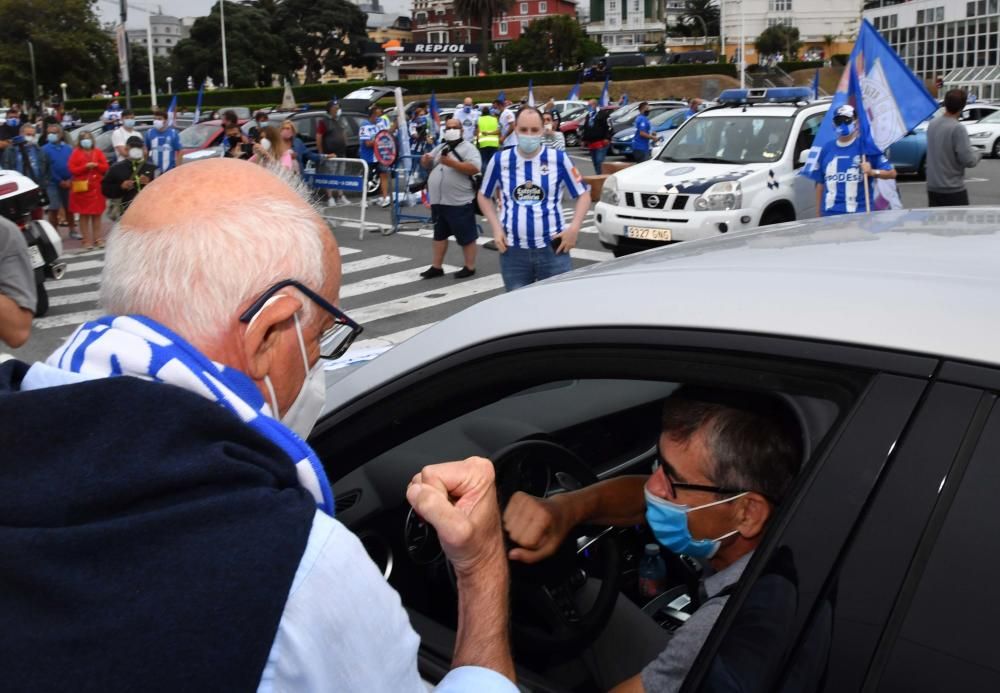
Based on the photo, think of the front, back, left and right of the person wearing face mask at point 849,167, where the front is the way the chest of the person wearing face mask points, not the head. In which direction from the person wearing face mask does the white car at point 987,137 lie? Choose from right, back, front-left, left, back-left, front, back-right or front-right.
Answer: back

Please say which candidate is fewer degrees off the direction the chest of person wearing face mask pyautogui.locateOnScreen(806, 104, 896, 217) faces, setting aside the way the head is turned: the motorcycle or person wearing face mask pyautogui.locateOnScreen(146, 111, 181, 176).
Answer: the motorcycle

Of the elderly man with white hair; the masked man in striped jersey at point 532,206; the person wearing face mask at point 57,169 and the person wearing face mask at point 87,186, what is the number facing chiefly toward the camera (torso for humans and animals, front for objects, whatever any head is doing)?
3

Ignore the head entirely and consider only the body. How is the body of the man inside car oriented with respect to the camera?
to the viewer's left

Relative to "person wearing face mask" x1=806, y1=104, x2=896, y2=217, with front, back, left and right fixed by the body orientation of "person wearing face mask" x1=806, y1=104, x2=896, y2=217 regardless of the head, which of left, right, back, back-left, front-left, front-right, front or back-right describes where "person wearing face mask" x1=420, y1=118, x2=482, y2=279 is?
right

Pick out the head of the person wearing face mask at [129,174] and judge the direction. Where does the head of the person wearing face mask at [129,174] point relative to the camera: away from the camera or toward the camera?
toward the camera

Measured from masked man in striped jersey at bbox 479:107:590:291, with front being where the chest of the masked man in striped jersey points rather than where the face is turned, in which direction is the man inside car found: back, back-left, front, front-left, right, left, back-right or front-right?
front

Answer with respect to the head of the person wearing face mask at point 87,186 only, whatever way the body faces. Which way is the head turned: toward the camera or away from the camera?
toward the camera

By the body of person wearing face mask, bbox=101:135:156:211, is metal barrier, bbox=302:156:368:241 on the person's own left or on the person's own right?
on the person's own left

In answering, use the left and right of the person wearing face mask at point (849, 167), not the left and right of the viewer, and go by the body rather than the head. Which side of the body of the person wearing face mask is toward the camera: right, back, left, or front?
front

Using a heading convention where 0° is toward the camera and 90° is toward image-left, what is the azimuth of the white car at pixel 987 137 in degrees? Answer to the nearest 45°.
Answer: approximately 45°

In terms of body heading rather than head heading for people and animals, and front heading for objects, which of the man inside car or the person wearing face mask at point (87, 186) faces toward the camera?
the person wearing face mask

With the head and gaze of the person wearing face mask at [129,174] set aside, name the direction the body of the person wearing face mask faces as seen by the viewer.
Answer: toward the camera

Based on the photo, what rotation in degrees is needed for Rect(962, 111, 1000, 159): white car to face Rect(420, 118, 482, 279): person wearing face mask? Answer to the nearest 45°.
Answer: approximately 45° to its left

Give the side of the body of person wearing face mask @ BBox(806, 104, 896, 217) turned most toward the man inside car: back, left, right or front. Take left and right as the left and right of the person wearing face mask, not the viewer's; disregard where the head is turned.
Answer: front
